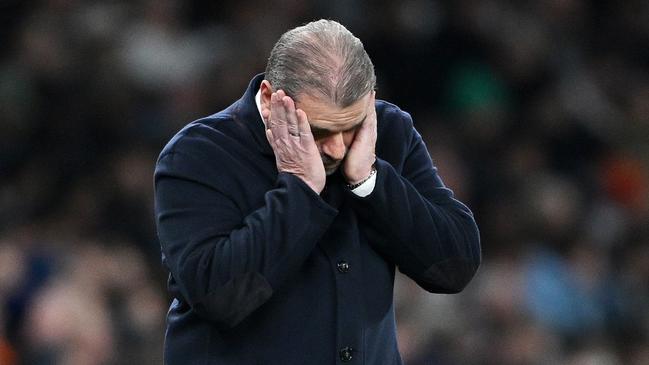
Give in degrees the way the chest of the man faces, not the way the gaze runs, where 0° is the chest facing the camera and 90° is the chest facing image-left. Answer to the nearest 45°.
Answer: approximately 315°
